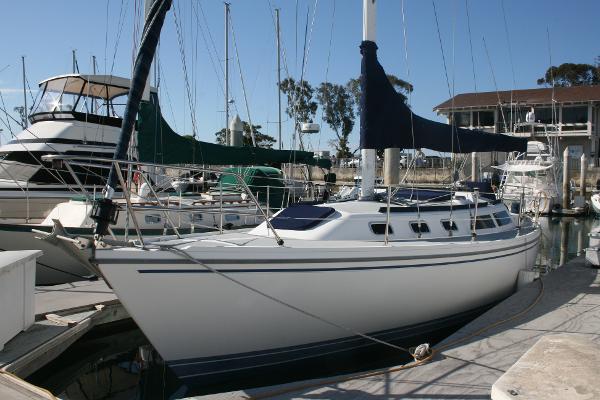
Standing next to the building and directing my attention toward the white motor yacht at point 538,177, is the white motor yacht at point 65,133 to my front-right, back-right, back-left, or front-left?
front-right

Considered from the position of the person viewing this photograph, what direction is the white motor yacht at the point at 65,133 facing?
facing the viewer and to the left of the viewer

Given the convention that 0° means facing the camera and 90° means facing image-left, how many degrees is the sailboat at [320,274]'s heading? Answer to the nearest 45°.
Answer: approximately 45°

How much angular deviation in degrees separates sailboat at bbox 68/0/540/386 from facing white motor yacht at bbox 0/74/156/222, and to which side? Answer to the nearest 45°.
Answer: approximately 90° to its right

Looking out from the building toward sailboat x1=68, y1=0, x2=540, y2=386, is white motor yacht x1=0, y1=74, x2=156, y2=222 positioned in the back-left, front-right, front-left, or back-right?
front-right

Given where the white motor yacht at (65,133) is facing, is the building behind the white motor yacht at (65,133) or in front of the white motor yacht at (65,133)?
behind

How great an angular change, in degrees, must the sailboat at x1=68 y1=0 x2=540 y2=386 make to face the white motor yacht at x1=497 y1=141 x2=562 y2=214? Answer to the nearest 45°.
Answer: approximately 180°
